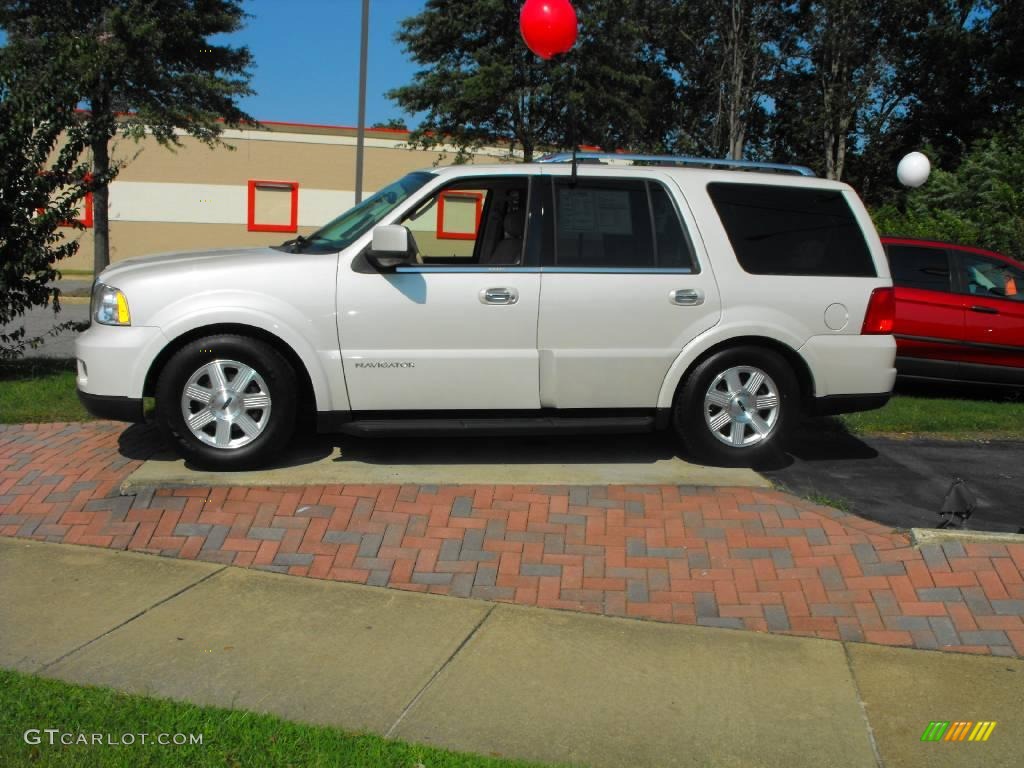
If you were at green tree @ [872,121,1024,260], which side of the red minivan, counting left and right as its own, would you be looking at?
left

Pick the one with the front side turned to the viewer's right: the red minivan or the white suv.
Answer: the red minivan

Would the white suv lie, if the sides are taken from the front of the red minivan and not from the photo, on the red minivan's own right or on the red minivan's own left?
on the red minivan's own right

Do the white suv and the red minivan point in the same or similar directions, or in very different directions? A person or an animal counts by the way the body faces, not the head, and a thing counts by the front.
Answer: very different directions

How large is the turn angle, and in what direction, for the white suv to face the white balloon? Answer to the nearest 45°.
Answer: approximately 135° to its right

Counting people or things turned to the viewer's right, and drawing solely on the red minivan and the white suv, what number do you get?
1

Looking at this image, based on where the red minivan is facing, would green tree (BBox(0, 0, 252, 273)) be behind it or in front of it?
behind

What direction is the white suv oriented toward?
to the viewer's left

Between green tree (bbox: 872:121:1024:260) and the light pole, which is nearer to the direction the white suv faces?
the light pole

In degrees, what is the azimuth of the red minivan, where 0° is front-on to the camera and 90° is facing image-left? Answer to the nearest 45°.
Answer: approximately 270°

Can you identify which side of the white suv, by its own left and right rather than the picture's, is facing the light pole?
right

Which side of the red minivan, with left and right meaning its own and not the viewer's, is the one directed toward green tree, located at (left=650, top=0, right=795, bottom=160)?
left

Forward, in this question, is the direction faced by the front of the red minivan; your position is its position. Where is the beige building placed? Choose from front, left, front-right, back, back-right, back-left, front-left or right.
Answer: back-left
